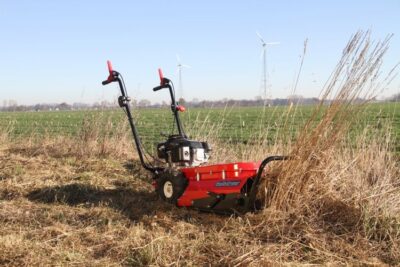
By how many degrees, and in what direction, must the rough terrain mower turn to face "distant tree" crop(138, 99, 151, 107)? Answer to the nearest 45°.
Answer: approximately 135° to its left

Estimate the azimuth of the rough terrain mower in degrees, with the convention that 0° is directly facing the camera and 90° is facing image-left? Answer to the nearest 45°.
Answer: approximately 315°
